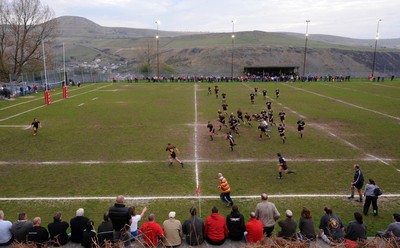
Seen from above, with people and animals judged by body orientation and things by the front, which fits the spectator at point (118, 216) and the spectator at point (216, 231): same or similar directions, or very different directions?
same or similar directions

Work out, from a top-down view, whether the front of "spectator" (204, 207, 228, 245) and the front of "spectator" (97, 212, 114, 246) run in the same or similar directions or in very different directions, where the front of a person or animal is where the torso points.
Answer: same or similar directions

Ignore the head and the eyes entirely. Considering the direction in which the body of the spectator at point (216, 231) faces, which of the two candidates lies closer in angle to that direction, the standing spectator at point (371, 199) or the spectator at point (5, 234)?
the standing spectator

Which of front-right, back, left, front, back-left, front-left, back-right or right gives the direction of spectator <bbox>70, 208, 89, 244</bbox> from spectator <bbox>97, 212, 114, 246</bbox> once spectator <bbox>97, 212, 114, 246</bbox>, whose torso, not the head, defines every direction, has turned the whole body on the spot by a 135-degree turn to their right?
back

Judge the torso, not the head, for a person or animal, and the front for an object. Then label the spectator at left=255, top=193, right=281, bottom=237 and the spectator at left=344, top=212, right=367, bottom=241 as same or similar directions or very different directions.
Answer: same or similar directions

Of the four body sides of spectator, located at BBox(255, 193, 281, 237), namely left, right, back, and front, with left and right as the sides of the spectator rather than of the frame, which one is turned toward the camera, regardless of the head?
back

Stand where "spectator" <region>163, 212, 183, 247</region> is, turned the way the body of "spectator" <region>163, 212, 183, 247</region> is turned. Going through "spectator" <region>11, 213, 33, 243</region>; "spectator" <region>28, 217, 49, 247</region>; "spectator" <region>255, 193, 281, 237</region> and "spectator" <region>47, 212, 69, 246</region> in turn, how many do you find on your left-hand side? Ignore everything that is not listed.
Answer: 3

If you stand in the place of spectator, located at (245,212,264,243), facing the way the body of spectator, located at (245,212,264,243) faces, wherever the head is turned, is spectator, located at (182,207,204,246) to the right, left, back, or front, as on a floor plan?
left

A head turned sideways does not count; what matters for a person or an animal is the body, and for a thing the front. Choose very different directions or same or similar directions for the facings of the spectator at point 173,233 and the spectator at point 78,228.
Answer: same or similar directions

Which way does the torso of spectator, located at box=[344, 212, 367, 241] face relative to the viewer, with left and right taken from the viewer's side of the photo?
facing away from the viewer

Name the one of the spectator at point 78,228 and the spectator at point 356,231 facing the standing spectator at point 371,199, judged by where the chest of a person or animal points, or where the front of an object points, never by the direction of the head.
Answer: the spectator at point 356,231
